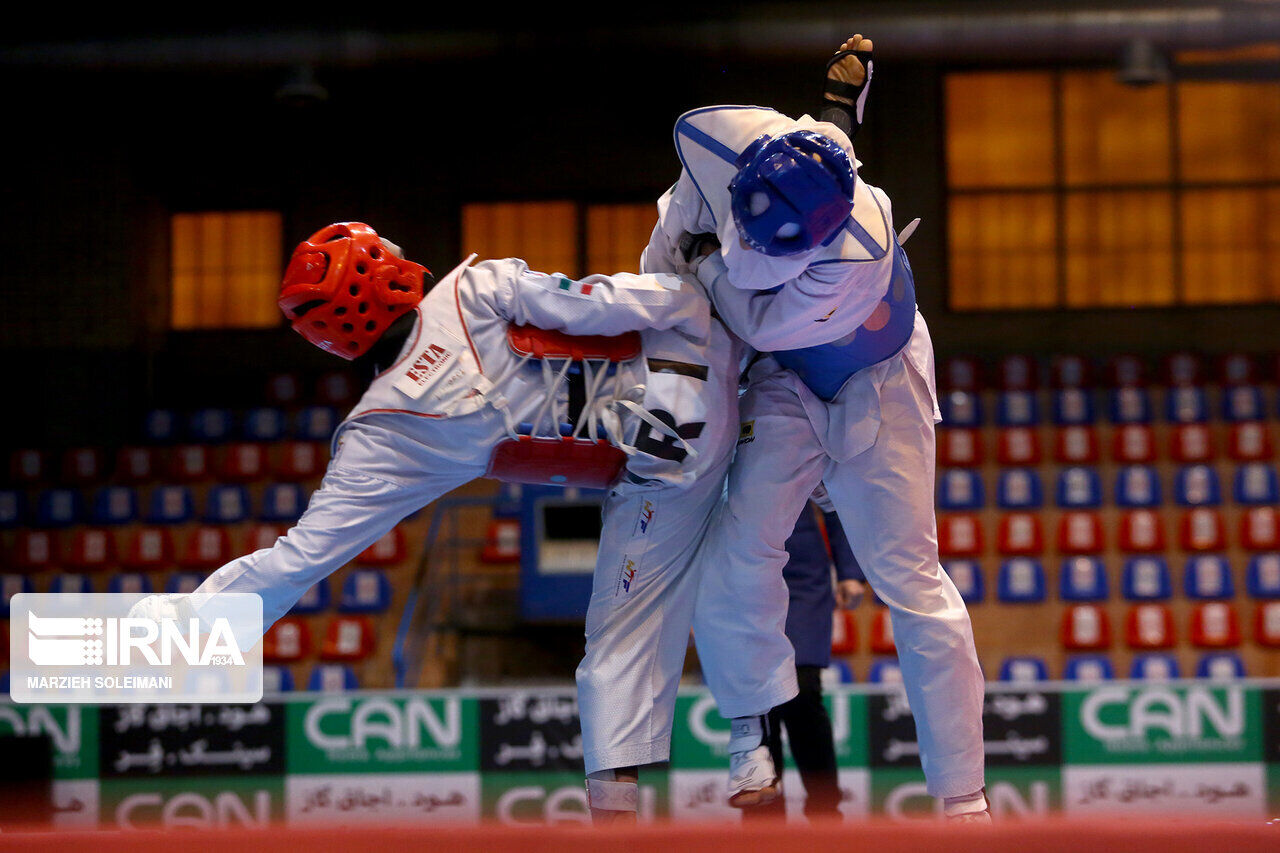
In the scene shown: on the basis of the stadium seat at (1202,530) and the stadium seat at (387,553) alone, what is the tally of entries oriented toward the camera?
2

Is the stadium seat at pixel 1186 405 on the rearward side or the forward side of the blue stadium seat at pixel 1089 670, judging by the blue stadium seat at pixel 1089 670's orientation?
on the rearward side

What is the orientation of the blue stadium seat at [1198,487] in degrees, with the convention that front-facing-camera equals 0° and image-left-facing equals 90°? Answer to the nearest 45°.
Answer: approximately 0°

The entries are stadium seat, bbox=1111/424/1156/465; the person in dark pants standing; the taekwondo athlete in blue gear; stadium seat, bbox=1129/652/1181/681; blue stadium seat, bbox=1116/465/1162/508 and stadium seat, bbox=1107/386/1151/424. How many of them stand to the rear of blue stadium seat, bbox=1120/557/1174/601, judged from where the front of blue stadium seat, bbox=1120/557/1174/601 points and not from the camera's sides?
3

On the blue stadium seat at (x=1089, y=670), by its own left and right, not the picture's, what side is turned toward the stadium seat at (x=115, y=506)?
right

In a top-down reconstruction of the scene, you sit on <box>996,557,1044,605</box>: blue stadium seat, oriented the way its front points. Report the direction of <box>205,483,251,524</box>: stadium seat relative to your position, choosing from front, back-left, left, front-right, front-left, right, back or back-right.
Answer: right
